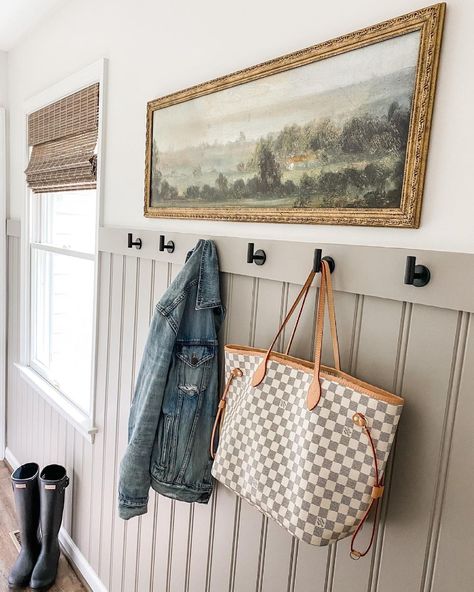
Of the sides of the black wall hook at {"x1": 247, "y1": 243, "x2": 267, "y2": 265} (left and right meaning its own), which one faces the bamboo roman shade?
right

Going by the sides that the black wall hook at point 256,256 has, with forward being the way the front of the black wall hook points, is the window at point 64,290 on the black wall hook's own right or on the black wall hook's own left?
on the black wall hook's own right
